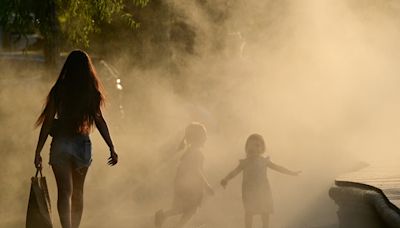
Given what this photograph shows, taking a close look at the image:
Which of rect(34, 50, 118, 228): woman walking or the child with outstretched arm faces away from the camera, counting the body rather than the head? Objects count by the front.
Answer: the woman walking

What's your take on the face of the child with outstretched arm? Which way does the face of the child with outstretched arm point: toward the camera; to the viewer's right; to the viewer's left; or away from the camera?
toward the camera

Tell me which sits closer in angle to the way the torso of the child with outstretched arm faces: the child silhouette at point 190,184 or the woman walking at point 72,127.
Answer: the woman walking

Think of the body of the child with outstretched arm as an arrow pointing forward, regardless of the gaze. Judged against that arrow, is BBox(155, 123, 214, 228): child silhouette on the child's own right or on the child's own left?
on the child's own right

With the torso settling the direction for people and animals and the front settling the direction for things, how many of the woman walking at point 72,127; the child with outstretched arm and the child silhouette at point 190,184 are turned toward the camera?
1

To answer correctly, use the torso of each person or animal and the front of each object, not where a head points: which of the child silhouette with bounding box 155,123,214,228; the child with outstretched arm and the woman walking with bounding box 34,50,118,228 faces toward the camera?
the child with outstretched arm

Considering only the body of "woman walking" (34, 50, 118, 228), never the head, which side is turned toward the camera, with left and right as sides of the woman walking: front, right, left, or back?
back

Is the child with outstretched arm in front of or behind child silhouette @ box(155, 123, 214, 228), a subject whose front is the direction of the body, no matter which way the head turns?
in front

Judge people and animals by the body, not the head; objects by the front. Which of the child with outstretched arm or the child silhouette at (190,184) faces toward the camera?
the child with outstretched arm

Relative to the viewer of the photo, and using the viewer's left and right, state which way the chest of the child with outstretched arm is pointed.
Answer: facing the viewer
